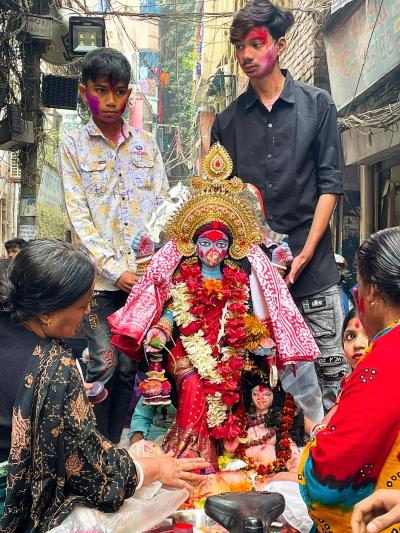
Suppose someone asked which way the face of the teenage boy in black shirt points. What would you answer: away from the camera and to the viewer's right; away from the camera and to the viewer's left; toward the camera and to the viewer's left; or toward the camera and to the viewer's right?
toward the camera and to the viewer's left

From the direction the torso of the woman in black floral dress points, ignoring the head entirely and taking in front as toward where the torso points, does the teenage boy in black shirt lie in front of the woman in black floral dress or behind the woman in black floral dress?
in front

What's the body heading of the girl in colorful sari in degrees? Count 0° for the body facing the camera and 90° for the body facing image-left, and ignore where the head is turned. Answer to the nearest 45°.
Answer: approximately 135°

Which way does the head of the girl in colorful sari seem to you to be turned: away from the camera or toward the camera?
away from the camera

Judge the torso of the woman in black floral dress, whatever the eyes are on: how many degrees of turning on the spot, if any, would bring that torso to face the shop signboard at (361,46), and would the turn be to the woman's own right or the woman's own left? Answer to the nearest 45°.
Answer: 0° — they already face it

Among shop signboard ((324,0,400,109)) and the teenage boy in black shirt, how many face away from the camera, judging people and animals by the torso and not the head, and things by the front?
0

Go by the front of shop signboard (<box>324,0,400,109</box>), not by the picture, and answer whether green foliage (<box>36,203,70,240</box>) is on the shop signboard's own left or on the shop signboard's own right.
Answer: on the shop signboard's own right

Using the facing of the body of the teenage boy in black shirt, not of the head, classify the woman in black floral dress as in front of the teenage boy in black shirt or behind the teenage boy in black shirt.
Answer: in front

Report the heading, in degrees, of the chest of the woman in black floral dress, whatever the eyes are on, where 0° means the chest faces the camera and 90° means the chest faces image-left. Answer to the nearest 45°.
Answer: approximately 225°

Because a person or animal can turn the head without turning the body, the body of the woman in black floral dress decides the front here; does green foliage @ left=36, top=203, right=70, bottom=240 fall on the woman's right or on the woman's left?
on the woman's left

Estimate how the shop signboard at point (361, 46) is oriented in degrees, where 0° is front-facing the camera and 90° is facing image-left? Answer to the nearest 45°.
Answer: approximately 45°
